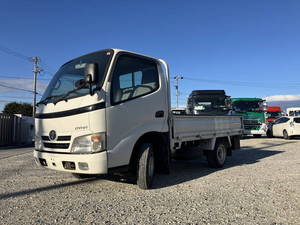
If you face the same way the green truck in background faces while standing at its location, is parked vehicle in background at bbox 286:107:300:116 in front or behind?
behind

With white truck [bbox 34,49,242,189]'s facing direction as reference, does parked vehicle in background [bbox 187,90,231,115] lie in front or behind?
behind

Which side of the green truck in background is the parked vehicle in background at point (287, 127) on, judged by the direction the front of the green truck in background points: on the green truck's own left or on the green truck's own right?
on the green truck's own left

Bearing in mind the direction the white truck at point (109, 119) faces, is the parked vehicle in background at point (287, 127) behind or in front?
behind

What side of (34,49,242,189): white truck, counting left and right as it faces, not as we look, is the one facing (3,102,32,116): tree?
right

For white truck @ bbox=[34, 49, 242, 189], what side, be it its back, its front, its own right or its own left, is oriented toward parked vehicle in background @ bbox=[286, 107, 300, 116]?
back

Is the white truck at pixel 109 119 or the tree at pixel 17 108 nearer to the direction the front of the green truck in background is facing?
the white truck
